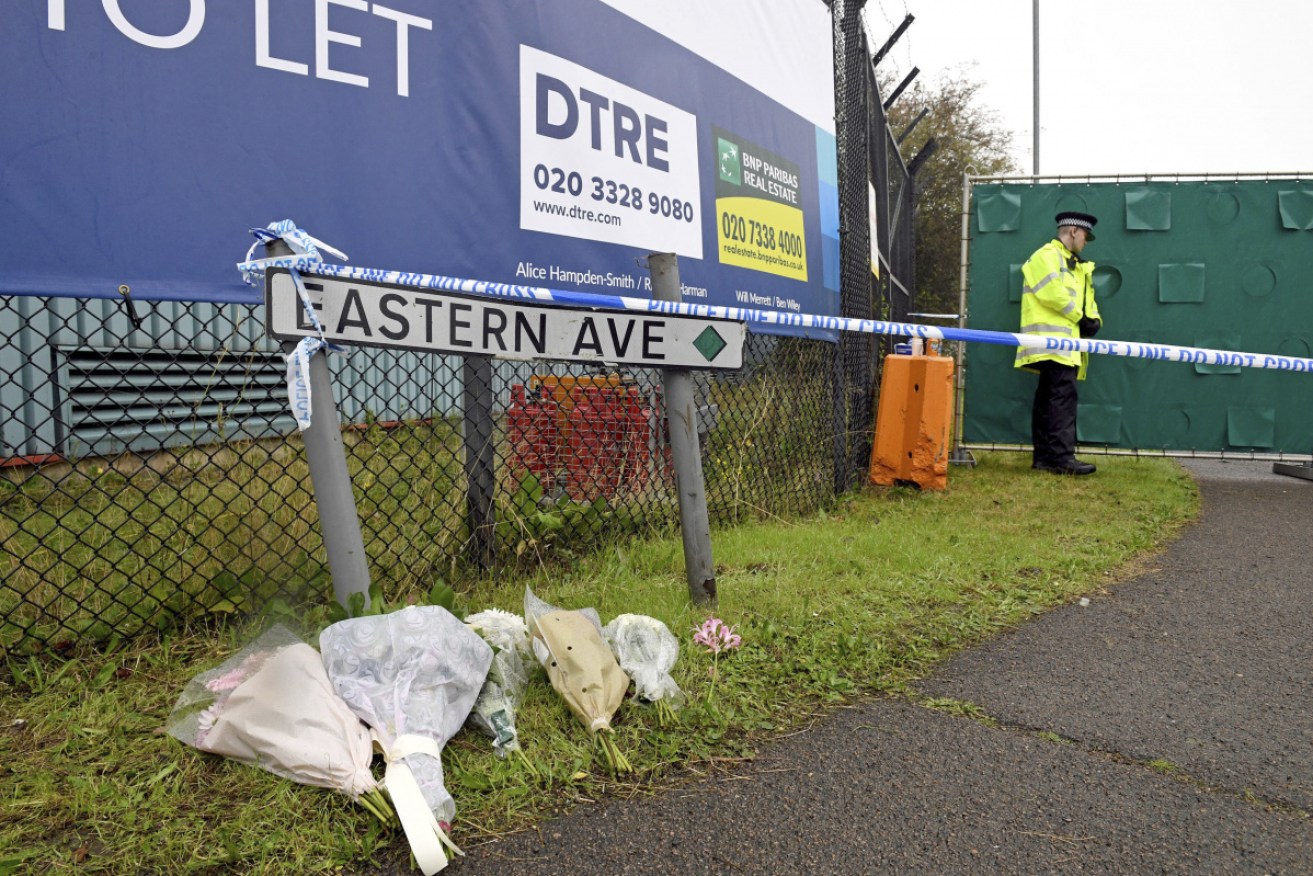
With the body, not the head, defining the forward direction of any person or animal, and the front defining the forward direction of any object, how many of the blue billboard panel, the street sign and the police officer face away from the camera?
0

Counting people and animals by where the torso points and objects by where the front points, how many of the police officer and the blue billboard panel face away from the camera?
0

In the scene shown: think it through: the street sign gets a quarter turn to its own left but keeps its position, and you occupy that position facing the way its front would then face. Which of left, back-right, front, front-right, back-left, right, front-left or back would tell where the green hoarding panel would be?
front

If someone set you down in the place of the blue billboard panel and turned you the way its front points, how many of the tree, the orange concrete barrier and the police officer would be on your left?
3
